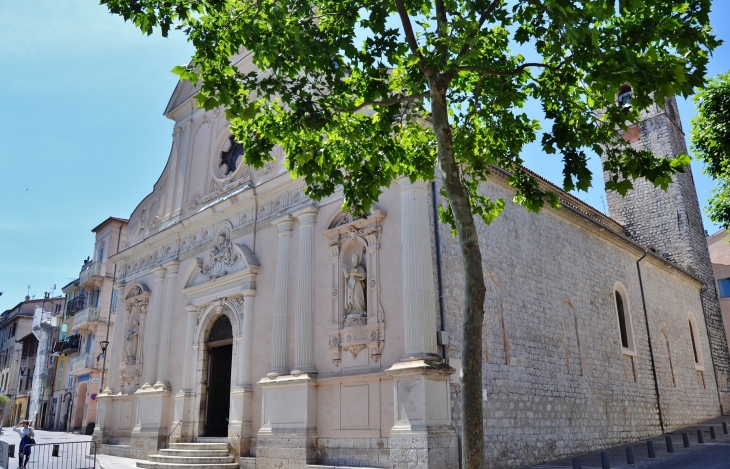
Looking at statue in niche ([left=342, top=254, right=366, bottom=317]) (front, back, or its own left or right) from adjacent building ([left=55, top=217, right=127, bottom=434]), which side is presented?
right

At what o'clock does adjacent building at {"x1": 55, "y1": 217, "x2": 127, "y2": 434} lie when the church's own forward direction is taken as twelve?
The adjacent building is roughly at 3 o'clock from the church.

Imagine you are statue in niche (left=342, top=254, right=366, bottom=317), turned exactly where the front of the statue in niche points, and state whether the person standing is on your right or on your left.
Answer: on your right

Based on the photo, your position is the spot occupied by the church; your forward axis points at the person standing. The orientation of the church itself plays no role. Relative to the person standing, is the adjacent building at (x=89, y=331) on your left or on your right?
right

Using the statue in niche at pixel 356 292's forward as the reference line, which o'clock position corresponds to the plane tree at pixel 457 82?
The plane tree is roughly at 10 o'clock from the statue in niche.

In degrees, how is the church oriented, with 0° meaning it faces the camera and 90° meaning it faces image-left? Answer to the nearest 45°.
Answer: approximately 45°
